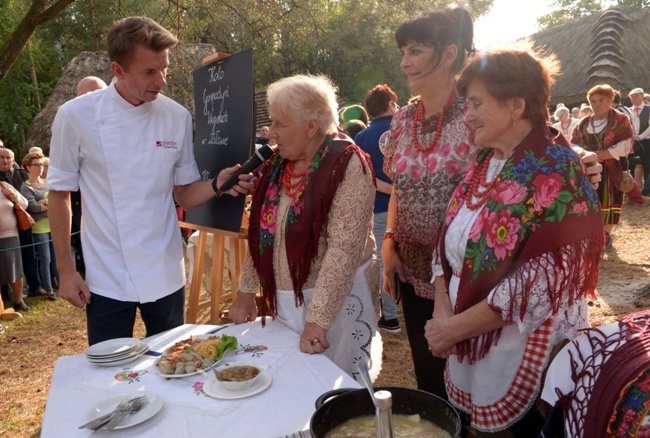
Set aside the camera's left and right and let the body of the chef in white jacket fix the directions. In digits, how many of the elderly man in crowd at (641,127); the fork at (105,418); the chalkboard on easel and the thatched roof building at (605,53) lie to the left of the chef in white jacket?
3

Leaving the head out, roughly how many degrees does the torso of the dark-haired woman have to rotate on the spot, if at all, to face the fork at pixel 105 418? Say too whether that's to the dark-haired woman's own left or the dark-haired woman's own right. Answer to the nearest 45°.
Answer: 0° — they already face it

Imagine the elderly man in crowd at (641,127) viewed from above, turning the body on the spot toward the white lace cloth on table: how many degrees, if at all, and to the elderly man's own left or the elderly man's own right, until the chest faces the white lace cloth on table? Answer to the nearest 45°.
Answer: approximately 45° to the elderly man's own left

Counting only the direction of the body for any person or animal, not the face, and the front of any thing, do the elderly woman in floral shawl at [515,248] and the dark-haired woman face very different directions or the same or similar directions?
same or similar directions

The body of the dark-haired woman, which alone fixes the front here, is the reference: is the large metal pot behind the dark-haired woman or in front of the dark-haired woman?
in front

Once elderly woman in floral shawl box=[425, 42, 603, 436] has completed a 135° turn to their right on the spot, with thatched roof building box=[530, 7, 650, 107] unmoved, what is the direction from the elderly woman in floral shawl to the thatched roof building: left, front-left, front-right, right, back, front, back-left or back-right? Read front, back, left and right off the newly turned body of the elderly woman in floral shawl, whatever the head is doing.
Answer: front

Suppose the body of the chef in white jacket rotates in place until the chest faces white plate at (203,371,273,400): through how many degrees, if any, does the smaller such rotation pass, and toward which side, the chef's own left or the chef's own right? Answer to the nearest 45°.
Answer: approximately 45° to the chef's own right

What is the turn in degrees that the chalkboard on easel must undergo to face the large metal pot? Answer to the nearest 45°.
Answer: approximately 45° to its left

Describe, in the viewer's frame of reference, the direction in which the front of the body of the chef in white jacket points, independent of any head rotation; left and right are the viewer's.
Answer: facing the viewer and to the right of the viewer

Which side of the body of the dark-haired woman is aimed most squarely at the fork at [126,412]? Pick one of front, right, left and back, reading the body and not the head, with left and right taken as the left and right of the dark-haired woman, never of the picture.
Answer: front

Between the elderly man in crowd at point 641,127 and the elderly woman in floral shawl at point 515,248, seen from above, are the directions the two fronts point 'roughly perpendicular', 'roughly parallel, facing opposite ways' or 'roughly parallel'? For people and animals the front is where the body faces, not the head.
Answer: roughly parallel

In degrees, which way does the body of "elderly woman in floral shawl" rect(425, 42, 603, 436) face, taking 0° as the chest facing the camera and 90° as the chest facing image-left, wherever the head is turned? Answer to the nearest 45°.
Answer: approximately 45°

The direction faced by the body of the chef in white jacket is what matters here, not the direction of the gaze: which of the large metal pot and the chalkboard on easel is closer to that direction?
the large metal pot

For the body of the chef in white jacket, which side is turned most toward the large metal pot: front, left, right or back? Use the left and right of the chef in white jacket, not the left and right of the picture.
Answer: front

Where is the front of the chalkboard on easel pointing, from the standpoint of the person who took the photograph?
facing the viewer and to the left of the viewer
